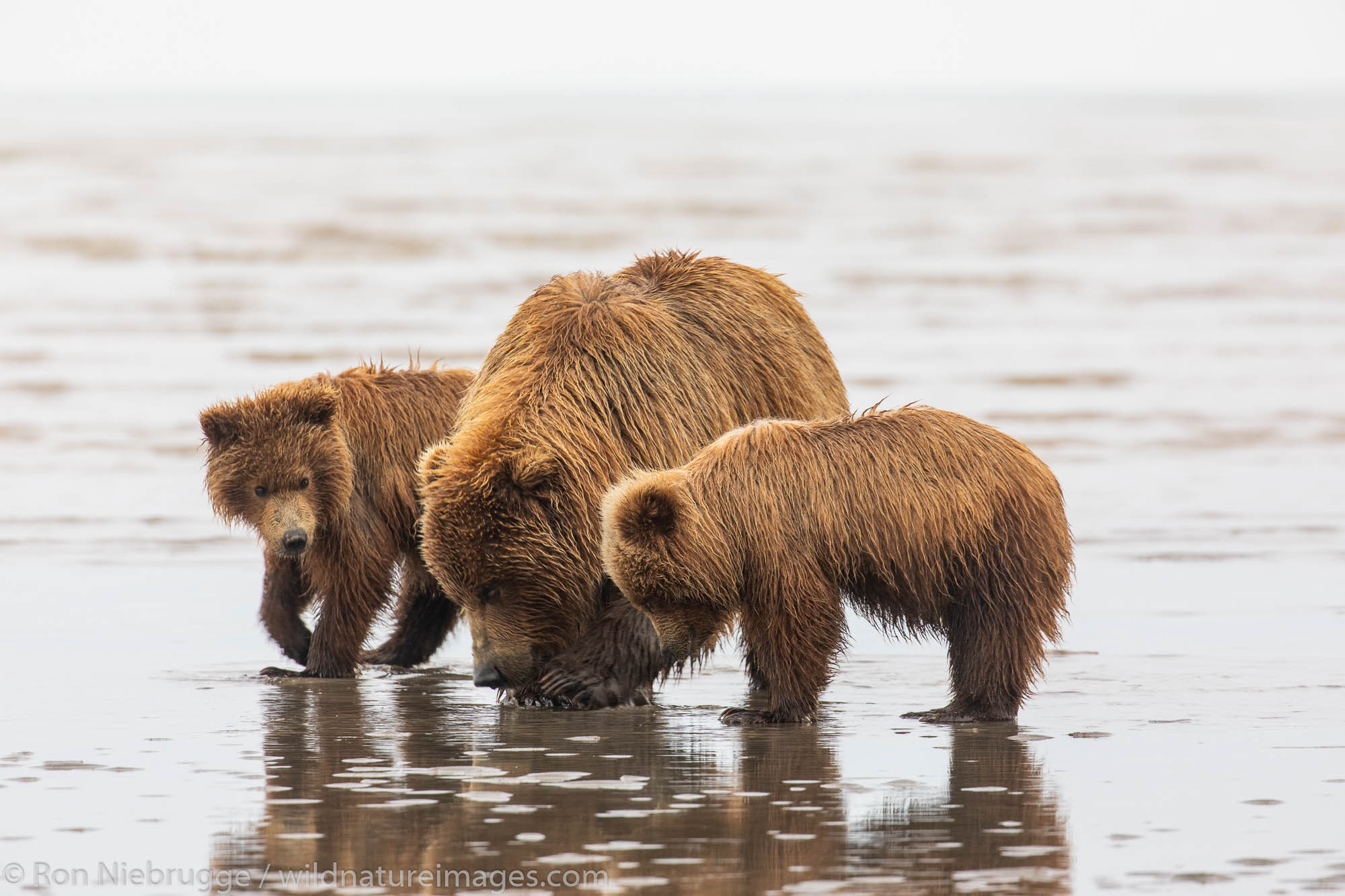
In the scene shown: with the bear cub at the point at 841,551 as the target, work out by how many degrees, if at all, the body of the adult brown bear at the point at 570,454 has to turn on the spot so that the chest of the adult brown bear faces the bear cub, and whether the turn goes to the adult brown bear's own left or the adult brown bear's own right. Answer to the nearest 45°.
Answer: approximately 90° to the adult brown bear's own left

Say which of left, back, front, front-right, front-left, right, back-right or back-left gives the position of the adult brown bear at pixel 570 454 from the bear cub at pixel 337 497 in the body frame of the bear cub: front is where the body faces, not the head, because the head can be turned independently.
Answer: left

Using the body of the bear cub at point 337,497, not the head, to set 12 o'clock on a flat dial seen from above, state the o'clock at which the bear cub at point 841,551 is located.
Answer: the bear cub at point 841,551 is roughly at 9 o'clock from the bear cub at point 337,497.

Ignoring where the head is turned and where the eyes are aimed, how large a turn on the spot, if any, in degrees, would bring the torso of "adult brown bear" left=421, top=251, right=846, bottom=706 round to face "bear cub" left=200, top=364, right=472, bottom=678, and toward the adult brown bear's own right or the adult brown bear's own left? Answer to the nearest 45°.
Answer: approximately 90° to the adult brown bear's own right

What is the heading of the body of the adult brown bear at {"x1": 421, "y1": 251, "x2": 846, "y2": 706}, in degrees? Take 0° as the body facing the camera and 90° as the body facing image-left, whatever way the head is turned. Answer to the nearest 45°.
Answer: approximately 45°

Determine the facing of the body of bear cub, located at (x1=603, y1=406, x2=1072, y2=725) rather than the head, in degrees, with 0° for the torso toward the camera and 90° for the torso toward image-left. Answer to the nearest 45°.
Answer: approximately 90°

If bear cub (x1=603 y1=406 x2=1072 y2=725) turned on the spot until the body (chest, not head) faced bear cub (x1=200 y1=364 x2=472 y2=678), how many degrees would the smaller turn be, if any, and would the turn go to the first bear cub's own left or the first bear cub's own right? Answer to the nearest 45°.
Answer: approximately 45° to the first bear cub's own right
